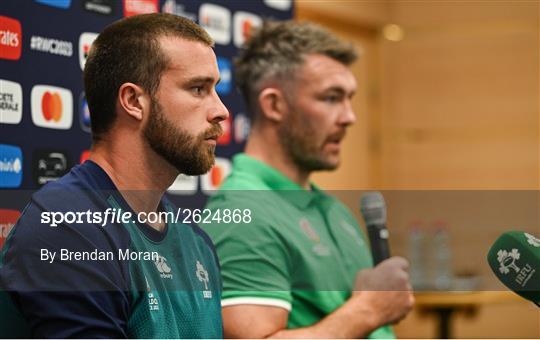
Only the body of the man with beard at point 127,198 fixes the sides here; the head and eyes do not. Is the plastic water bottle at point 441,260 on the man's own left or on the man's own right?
on the man's own left

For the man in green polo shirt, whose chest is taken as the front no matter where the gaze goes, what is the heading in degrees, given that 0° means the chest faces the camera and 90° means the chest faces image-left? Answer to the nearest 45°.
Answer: approximately 315°

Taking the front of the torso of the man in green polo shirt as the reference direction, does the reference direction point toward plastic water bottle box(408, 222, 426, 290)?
no

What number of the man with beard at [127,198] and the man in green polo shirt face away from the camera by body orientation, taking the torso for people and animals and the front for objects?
0

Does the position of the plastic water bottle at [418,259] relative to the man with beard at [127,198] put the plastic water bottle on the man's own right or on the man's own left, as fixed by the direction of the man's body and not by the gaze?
on the man's own left

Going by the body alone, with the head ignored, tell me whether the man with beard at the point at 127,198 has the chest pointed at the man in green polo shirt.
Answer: no

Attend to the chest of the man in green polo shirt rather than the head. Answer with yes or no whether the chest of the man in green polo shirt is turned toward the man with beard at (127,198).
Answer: no

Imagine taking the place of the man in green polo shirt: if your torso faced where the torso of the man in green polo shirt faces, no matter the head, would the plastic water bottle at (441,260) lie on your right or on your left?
on your left

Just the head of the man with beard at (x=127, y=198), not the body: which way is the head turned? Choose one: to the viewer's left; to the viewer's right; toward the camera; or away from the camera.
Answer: to the viewer's right

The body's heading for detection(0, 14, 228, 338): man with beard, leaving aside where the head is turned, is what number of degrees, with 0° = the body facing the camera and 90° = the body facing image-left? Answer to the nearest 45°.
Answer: approximately 315°

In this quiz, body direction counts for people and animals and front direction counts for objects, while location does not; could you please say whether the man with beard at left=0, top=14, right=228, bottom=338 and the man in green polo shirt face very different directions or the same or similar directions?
same or similar directions
